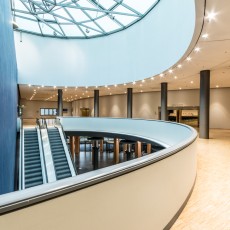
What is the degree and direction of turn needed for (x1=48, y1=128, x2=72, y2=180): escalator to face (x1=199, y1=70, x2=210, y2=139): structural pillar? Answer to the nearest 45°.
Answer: approximately 90° to its left

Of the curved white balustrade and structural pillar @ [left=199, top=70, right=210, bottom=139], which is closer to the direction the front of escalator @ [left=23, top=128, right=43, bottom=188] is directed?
the curved white balustrade

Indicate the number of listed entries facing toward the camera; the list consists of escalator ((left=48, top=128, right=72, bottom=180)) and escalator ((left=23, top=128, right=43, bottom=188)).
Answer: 2

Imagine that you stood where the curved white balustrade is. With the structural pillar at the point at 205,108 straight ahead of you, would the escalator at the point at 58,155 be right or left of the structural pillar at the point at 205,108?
left

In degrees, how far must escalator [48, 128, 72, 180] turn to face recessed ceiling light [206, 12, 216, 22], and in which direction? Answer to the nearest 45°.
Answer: approximately 45° to its left

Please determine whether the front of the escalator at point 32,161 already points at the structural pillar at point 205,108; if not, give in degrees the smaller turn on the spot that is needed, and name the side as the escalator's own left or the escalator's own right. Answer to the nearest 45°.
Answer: approximately 90° to the escalator's own left

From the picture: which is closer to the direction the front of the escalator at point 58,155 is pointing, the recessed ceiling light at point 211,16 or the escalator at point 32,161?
the recessed ceiling light
